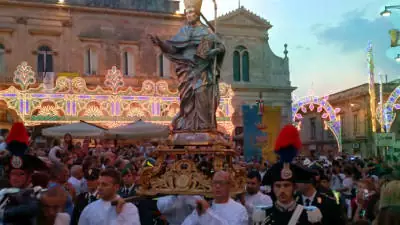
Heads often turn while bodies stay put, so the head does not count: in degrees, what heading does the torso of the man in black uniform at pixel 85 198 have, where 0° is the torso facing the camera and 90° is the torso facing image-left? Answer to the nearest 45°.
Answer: approximately 315°

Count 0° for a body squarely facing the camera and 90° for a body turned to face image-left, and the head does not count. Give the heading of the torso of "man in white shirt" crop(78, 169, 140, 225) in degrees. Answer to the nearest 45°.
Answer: approximately 45°

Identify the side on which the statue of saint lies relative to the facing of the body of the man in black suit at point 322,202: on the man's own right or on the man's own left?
on the man's own right

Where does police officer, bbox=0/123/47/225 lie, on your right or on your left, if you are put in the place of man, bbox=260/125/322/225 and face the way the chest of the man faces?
on your right

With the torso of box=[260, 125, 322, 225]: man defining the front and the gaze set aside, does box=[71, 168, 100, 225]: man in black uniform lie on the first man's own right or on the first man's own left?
on the first man's own right
